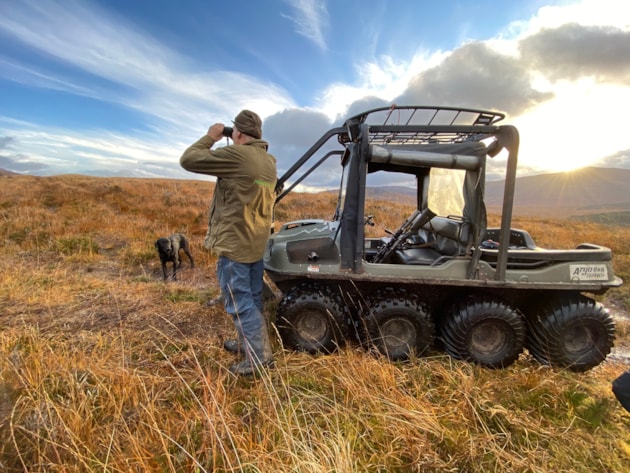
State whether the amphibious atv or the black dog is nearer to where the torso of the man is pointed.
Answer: the black dog

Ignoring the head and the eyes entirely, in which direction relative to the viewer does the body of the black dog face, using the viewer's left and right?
facing the viewer and to the left of the viewer

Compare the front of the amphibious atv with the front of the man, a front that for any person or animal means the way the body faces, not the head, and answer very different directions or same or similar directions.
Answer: same or similar directions

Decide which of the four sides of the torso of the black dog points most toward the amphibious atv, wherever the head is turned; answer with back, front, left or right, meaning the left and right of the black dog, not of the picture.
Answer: left

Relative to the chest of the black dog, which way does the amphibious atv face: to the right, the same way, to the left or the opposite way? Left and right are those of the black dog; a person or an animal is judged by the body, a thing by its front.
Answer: to the right

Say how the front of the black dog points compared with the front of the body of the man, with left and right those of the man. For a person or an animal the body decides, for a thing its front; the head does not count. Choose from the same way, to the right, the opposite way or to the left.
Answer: to the left

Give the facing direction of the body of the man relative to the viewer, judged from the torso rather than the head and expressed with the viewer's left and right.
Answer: facing away from the viewer and to the left of the viewer

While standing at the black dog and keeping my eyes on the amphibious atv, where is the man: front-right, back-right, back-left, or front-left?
front-right

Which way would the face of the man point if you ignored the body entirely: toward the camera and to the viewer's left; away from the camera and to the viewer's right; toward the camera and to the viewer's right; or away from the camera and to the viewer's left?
away from the camera and to the viewer's left

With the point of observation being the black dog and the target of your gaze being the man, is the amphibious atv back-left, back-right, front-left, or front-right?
front-left

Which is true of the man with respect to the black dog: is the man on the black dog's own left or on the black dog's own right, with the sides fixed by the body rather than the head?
on the black dog's own left

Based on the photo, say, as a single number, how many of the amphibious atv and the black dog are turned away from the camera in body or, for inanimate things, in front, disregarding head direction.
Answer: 0

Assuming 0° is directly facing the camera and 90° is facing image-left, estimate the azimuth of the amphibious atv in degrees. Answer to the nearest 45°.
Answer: approximately 90°

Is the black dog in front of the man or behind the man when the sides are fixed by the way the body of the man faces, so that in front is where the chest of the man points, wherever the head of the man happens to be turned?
in front

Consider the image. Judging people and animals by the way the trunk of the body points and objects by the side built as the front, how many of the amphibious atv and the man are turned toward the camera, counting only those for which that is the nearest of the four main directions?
0
